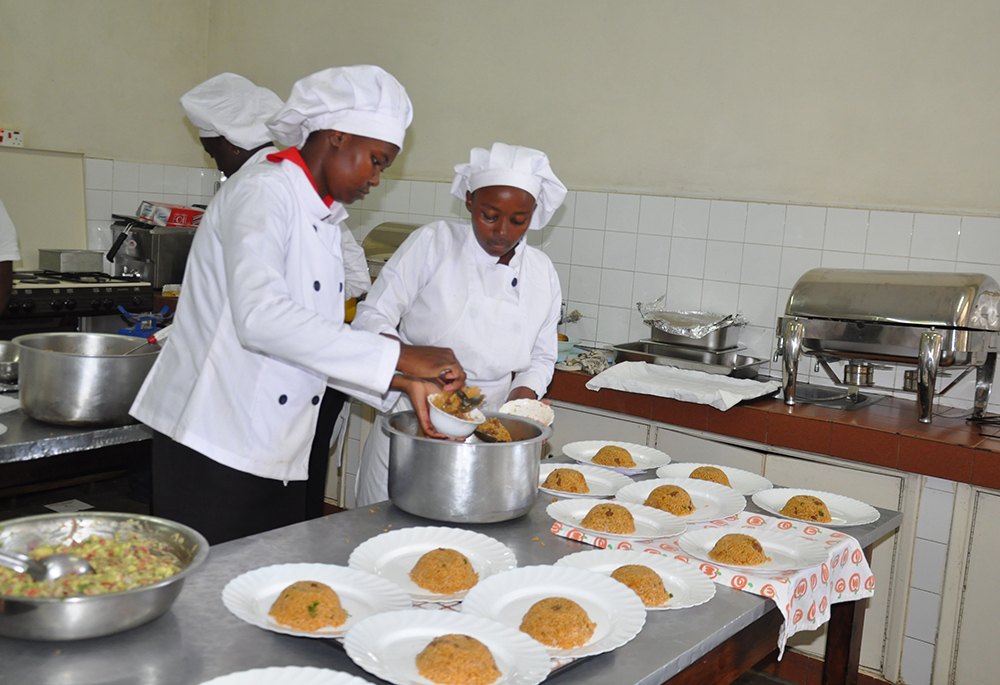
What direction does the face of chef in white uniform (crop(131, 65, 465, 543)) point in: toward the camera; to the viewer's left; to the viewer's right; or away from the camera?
to the viewer's right

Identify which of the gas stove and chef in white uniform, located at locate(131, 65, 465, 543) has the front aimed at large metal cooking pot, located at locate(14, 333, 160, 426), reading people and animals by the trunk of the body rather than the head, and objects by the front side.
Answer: the gas stove

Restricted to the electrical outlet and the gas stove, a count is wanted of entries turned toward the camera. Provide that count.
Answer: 2

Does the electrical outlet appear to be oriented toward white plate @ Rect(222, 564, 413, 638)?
yes

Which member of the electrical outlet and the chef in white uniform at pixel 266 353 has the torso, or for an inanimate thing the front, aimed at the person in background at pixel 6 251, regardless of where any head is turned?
the electrical outlet

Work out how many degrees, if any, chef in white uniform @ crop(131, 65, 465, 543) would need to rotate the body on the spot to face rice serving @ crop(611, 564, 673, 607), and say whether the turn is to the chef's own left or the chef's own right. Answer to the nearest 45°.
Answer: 0° — they already face it

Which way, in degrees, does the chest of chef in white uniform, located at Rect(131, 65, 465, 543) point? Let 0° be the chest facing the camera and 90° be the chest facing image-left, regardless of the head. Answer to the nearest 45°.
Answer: approximately 315°
